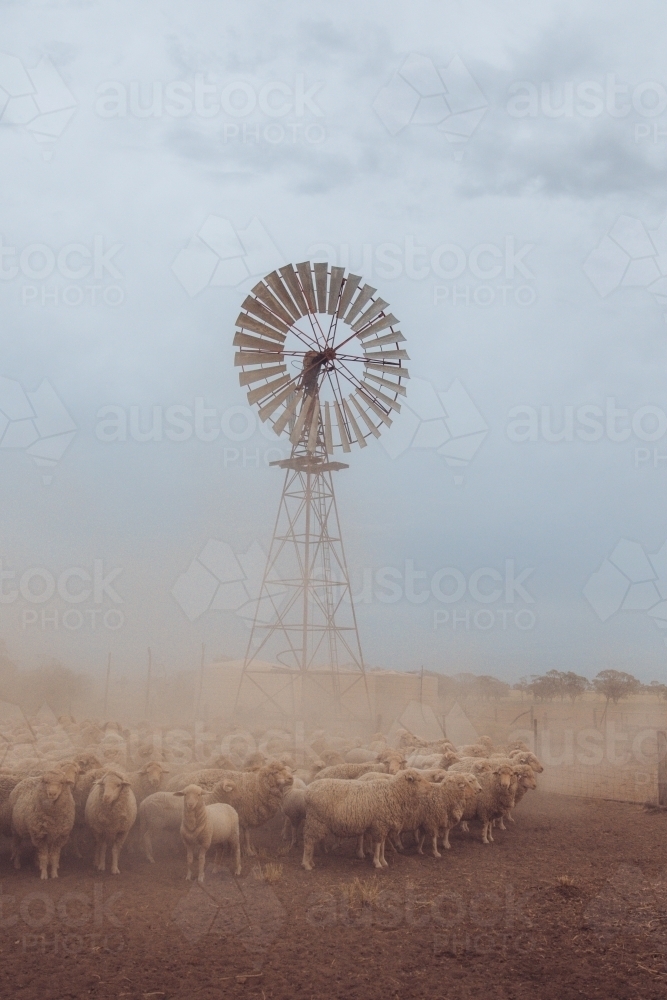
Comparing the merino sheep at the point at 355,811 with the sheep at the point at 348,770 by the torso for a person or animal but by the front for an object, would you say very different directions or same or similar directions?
same or similar directions

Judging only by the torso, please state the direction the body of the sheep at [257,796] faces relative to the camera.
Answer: to the viewer's right

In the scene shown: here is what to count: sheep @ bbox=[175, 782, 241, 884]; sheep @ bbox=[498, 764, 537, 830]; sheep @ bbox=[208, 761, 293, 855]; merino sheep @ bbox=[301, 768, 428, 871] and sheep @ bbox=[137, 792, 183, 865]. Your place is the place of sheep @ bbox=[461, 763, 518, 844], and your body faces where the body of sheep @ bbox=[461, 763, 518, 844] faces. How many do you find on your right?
4

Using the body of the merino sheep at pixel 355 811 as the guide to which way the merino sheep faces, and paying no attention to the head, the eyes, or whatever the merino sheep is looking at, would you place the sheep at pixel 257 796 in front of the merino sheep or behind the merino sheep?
behind

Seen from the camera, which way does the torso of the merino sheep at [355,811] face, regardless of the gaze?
to the viewer's right

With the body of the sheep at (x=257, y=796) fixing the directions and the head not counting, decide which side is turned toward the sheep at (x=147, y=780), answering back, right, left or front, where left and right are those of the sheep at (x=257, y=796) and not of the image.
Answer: back

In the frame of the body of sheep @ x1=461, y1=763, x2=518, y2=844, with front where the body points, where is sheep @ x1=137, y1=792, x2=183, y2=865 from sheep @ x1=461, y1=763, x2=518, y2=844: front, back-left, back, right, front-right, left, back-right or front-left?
right

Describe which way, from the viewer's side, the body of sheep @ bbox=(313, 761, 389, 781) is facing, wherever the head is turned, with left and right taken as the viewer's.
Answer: facing to the right of the viewer

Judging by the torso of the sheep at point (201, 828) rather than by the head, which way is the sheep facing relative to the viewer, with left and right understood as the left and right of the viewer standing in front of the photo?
facing the viewer and to the left of the viewer

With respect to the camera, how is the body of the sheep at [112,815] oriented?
toward the camera

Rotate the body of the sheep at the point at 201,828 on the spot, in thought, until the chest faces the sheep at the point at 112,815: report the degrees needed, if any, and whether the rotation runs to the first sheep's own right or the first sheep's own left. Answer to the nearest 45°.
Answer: approximately 90° to the first sheep's own right
